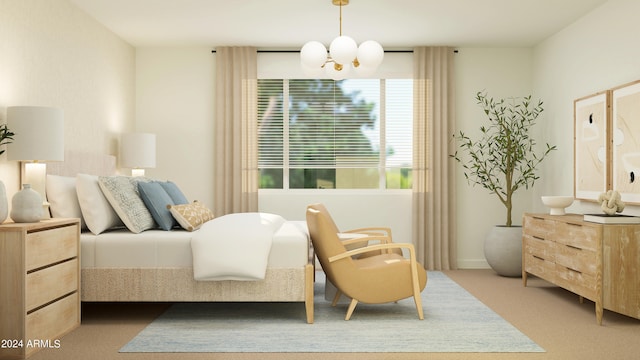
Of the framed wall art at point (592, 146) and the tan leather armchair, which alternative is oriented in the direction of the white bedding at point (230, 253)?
the framed wall art

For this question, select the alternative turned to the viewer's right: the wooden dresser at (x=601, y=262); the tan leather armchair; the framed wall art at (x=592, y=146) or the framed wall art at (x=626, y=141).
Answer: the tan leather armchair

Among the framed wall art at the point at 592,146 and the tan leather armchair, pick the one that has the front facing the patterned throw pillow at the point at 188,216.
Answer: the framed wall art

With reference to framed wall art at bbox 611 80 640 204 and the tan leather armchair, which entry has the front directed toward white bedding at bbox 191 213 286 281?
the framed wall art

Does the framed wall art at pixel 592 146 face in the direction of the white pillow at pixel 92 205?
yes

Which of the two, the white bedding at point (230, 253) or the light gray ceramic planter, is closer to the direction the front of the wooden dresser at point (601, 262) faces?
the white bedding

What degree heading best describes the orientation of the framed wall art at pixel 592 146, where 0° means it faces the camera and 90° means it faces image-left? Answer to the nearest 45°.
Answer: approximately 45°

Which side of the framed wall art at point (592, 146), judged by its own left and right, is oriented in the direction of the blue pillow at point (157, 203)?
front

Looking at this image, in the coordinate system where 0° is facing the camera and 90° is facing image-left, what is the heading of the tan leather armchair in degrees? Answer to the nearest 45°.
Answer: approximately 270°

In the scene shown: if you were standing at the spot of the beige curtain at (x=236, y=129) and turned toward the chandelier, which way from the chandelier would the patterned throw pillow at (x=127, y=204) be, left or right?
right

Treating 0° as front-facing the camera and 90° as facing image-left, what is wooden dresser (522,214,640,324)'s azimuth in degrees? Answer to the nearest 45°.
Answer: approximately 45°
